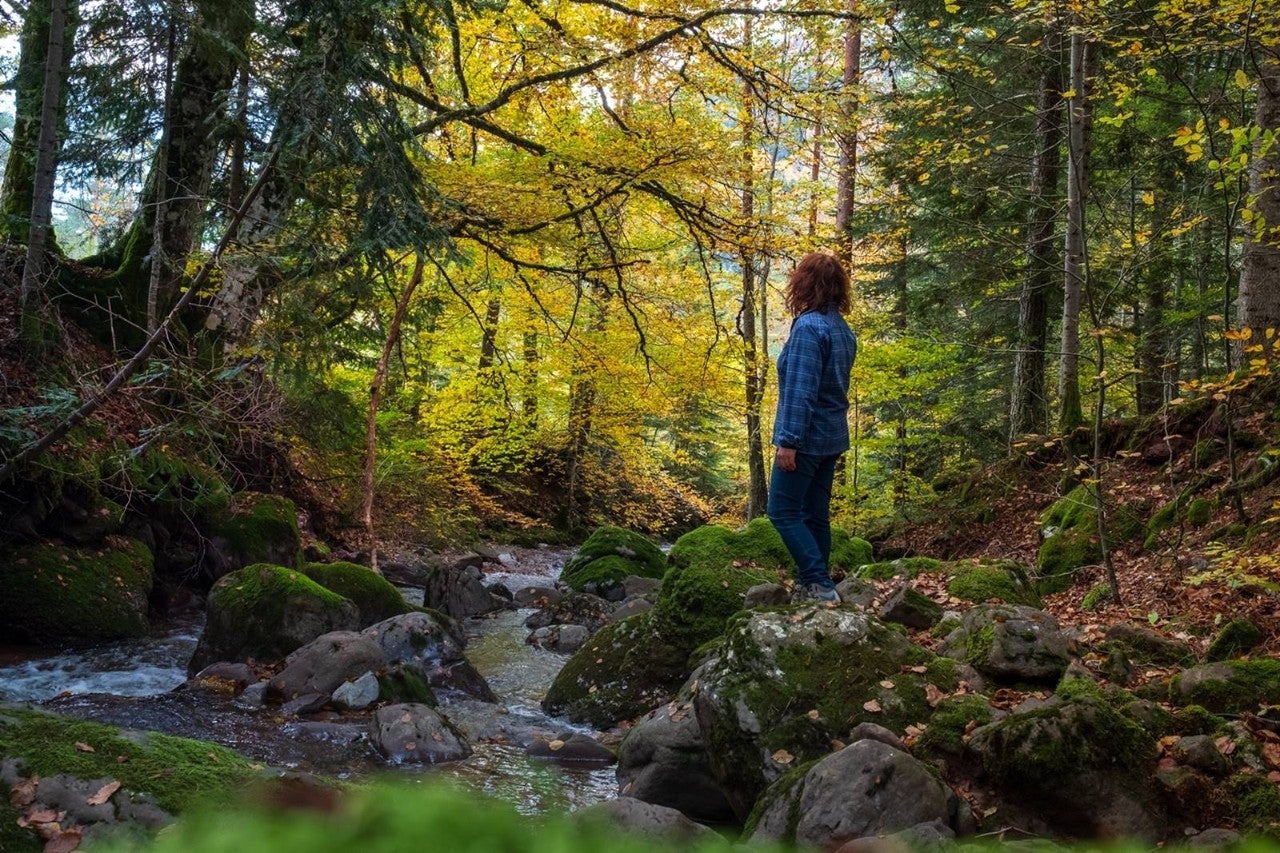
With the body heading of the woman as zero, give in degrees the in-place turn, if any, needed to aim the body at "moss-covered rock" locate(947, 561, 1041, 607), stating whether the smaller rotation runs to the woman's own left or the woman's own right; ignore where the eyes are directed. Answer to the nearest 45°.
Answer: approximately 90° to the woman's own right

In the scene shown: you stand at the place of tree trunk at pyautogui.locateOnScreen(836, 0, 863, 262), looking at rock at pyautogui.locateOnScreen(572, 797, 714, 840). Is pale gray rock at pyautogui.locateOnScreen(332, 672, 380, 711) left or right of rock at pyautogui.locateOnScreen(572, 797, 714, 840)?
right

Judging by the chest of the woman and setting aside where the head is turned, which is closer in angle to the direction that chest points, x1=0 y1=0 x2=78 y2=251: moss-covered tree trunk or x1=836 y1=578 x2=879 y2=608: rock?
the moss-covered tree trunk

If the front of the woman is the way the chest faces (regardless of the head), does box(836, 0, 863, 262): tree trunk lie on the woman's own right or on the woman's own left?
on the woman's own right

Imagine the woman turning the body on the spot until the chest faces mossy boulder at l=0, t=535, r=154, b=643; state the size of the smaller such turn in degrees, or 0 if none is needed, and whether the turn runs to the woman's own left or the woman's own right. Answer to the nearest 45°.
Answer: approximately 45° to the woman's own left

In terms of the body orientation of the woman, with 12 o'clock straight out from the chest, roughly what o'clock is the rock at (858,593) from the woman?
The rock is roughly at 2 o'clock from the woman.

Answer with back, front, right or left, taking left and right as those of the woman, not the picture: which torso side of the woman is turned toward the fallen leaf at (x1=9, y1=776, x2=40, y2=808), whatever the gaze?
left
